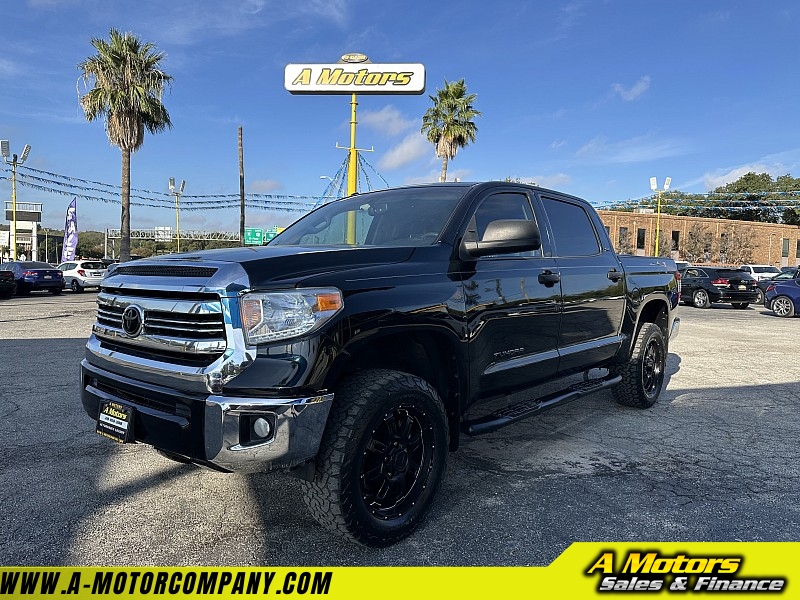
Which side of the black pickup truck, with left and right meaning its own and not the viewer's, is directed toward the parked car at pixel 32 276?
right

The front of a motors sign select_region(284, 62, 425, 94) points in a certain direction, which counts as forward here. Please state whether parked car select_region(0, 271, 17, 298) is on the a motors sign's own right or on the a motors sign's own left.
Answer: on the a motors sign's own right

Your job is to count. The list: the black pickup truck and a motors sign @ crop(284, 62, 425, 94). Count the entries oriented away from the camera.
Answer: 0

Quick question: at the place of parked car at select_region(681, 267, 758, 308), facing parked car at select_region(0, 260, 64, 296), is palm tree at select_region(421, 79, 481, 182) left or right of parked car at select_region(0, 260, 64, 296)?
right

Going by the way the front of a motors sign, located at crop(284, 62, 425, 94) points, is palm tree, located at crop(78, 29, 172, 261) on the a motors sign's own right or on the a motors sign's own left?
on the a motors sign's own right

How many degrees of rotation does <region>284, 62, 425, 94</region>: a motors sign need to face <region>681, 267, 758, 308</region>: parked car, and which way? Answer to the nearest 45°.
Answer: approximately 90° to its left

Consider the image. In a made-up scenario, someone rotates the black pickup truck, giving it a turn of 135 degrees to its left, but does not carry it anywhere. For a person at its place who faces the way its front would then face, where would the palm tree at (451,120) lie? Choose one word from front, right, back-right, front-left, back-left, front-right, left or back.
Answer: left

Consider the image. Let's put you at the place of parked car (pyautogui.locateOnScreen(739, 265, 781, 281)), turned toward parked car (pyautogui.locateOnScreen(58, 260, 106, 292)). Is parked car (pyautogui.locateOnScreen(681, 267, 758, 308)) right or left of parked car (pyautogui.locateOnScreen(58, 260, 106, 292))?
left

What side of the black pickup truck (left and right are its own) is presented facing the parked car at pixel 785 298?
back

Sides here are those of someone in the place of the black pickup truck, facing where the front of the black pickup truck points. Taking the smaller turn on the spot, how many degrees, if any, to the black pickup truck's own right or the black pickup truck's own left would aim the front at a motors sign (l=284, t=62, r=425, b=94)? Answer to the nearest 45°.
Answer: approximately 135° to the black pickup truck's own right

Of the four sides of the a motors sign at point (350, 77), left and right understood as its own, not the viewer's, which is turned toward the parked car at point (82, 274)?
right

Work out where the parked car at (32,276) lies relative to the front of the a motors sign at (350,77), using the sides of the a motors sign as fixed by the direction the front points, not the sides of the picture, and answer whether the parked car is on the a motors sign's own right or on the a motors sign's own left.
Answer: on the a motors sign's own right

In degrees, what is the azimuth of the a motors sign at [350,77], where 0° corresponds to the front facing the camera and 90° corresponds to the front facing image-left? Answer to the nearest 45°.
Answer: approximately 0°
